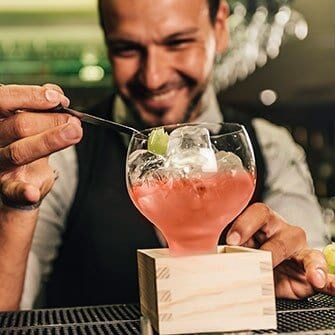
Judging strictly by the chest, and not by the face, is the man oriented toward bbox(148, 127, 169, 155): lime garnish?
yes

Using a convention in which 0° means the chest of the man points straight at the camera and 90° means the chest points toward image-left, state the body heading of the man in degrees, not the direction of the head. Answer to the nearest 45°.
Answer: approximately 0°

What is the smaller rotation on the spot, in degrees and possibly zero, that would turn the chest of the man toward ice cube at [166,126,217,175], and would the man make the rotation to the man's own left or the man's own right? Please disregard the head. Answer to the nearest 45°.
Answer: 0° — they already face it

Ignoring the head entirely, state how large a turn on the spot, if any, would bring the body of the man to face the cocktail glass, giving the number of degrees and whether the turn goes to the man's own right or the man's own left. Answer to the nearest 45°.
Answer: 0° — they already face it
